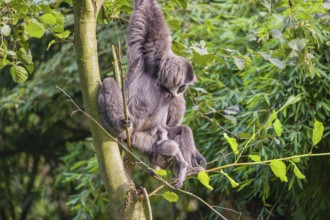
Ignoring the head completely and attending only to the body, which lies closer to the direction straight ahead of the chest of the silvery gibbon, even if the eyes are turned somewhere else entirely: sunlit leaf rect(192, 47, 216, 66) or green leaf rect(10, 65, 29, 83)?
the sunlit leaf

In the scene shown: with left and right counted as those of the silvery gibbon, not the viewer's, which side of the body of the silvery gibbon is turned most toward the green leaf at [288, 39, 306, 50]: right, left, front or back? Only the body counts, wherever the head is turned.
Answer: left

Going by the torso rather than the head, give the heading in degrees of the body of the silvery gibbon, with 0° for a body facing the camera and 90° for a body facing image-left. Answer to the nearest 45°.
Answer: approximately 315°
